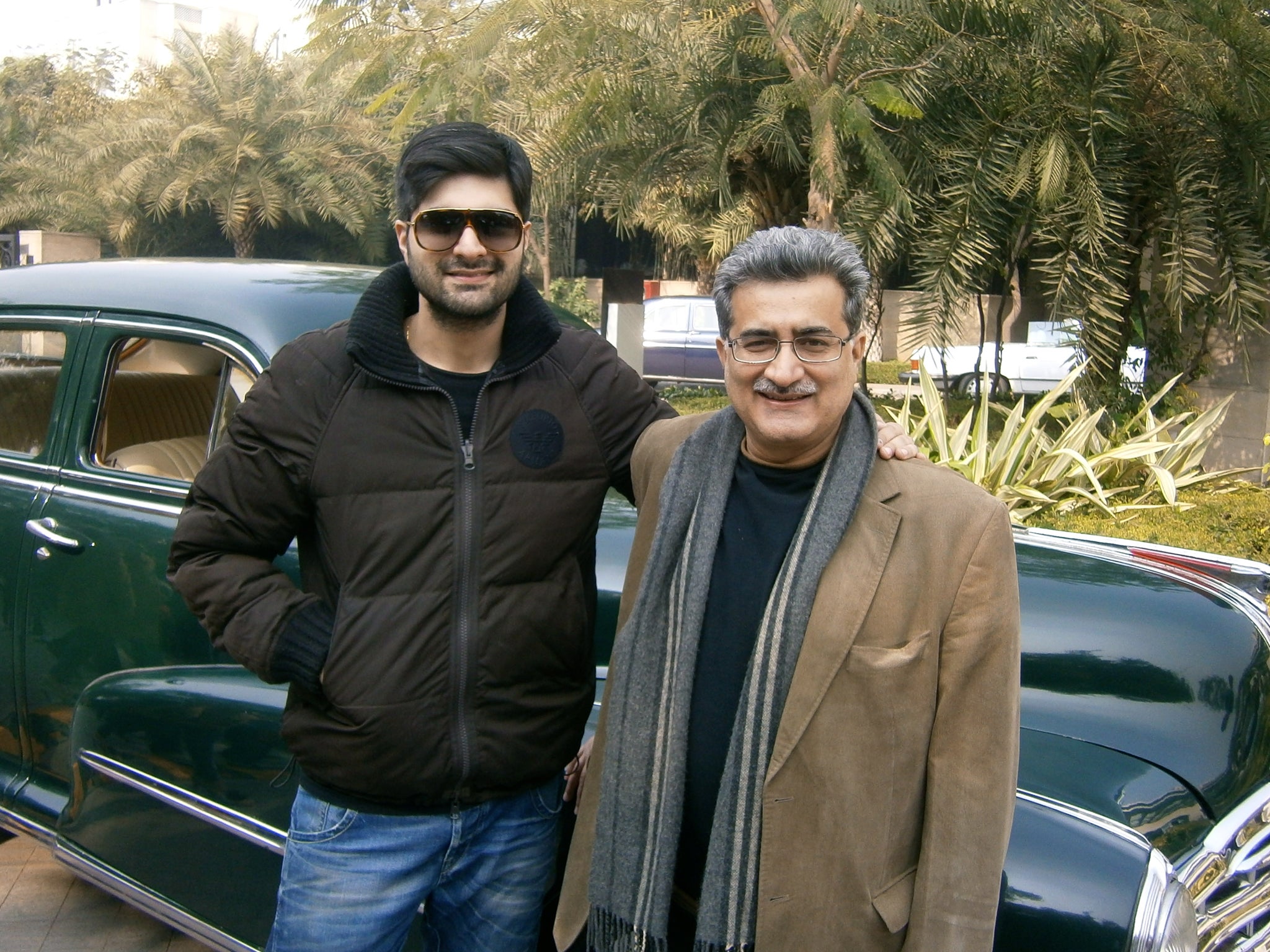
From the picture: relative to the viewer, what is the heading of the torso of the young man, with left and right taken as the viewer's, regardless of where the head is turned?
facing the viewer

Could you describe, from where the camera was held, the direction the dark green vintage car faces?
facing the viewer and to the right of the viewer

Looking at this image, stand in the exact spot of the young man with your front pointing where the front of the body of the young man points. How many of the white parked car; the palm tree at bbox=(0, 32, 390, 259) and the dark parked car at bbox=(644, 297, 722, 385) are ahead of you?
0

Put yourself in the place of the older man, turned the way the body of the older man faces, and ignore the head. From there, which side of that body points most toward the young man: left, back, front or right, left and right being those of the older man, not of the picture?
right

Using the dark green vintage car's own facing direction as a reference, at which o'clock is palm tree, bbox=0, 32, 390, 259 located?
The palm tree is roughly at 7 o'clock from the dark green vintage car.

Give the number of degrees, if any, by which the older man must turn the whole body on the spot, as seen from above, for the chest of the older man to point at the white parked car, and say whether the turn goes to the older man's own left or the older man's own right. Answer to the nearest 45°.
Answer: approximately 180°

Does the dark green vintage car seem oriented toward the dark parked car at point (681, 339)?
no

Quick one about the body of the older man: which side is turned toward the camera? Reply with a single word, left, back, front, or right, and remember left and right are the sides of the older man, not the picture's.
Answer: front

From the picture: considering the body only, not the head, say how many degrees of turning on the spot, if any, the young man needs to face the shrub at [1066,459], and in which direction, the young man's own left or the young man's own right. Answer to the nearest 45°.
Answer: approximately 135° to the young man's own left

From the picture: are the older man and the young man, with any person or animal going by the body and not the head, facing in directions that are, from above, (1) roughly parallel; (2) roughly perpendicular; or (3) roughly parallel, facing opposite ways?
roughly parallel

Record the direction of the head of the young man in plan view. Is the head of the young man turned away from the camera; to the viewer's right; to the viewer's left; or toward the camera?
toward the camera

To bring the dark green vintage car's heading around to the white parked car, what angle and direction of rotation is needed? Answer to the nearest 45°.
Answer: approximately 90° to its left

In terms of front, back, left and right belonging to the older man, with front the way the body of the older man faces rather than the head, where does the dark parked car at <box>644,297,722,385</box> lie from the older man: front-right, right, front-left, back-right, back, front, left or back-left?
back

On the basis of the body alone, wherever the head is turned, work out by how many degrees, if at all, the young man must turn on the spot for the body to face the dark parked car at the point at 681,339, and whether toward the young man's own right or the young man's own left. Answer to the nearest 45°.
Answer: approximately 180°

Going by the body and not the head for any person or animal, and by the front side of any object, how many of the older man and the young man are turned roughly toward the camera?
2

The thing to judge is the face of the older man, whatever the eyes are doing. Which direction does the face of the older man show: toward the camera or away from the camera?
toward the camera

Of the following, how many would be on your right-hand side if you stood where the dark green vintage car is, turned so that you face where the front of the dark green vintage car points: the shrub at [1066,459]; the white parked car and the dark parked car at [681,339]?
0

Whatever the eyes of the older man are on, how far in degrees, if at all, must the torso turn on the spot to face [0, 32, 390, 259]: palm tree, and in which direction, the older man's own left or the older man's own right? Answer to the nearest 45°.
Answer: approximately 135° to the older man's own right

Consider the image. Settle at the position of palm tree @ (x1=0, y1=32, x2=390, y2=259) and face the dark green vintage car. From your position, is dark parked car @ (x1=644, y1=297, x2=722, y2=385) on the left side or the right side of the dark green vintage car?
left

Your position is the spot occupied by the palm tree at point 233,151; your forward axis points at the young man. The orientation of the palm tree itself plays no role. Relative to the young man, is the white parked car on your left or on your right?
left
